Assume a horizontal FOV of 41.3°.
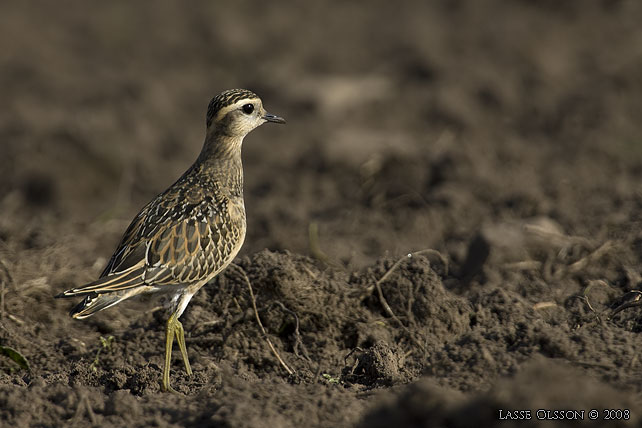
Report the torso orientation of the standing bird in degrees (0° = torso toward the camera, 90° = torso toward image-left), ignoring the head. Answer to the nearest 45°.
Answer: approximately 270°
